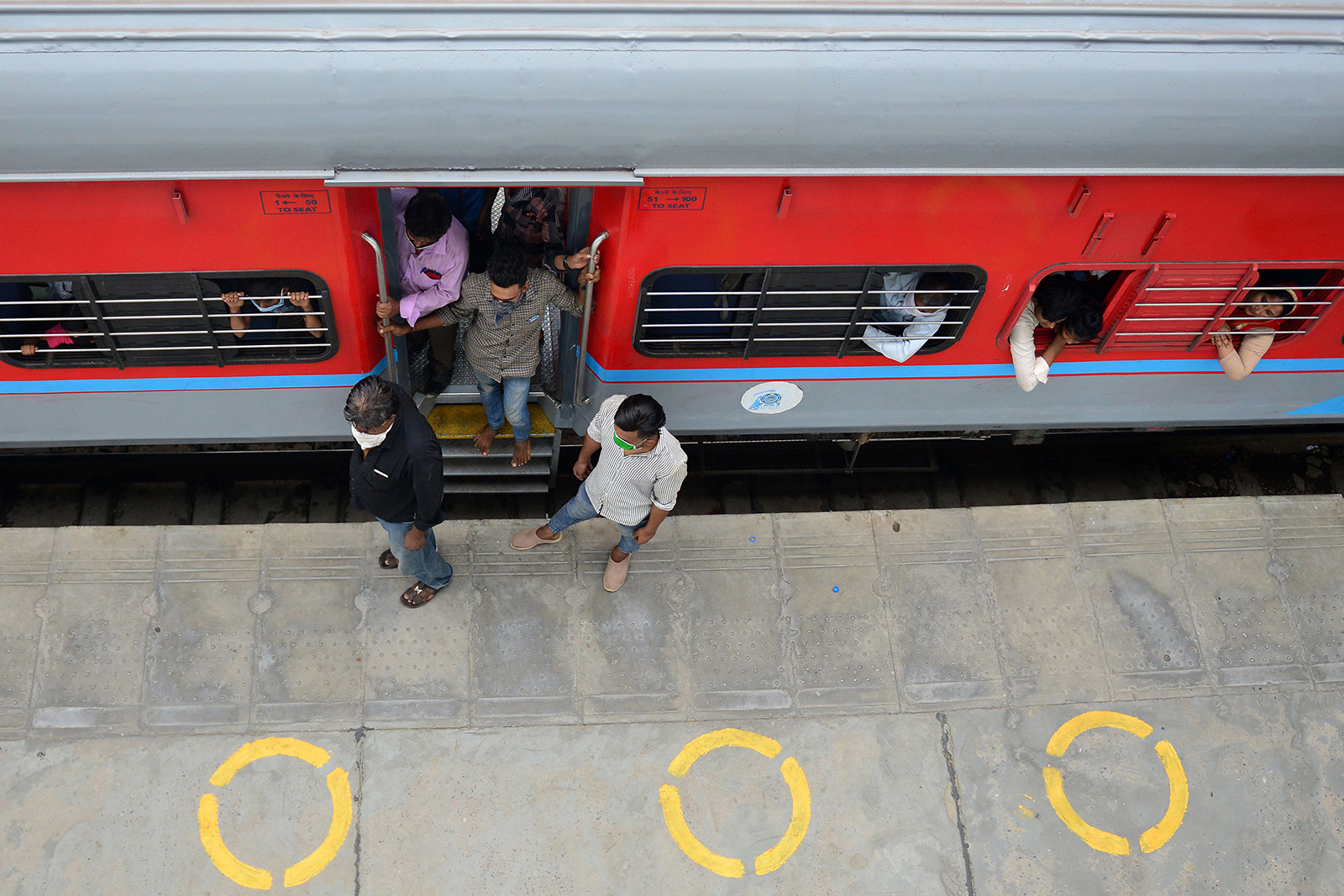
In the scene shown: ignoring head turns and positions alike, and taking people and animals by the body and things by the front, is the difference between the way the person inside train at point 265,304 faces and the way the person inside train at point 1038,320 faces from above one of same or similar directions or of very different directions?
same or similar directions

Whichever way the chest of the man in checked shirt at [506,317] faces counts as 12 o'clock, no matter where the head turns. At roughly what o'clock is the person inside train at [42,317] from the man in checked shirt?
The person inside train is roughly at 3 o'clock from the man in checked shirt.

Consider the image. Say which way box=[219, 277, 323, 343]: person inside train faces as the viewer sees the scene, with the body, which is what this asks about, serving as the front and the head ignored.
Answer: toward the camera

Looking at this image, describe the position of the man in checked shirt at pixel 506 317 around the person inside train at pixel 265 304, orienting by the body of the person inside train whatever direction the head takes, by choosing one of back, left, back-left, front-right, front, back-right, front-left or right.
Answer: left

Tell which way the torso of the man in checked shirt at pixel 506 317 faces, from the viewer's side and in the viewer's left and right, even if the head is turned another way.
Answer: facing the viewer

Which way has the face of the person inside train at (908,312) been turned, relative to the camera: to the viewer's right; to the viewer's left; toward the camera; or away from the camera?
toward the camera

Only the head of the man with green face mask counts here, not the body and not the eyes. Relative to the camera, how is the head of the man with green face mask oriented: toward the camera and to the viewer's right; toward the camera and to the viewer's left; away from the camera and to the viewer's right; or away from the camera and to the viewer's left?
toward the camera and to the viewer's left

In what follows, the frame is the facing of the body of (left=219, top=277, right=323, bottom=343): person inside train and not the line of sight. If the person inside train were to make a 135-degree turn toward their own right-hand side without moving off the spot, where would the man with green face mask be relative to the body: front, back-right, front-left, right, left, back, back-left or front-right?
back-right

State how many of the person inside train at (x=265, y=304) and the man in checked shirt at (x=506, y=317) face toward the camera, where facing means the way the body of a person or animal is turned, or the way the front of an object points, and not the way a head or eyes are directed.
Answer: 2

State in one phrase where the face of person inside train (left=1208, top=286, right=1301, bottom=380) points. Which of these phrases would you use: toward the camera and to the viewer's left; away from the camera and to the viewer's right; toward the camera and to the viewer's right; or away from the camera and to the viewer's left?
toward the camera and to the viewer's left

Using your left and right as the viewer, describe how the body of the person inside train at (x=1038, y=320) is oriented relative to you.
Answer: facing the viewer and to the right of the viewer
